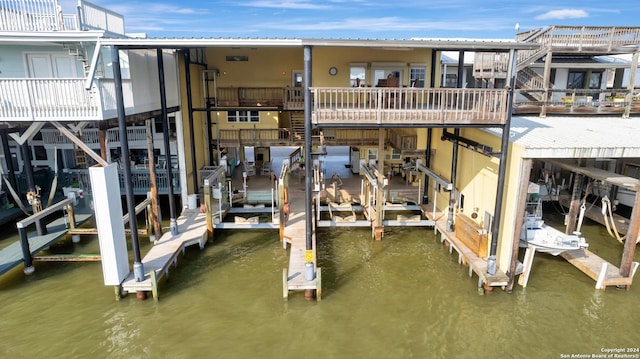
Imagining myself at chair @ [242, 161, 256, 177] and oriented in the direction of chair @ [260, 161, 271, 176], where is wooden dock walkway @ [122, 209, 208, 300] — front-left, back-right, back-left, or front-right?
back-right

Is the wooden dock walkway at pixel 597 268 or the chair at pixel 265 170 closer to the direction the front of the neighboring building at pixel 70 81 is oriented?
the wooden dock walkway

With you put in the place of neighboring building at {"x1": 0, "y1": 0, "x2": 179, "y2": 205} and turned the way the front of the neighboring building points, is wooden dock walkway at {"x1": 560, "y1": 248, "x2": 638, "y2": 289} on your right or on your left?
on your left

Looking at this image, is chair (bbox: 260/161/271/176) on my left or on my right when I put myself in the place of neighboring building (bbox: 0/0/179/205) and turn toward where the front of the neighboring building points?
on my left

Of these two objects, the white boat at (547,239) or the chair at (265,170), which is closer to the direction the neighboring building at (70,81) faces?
the white boat

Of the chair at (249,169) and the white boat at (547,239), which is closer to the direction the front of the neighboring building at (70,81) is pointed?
the white boat

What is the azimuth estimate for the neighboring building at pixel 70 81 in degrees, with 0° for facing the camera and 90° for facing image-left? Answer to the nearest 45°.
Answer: approximately 0°

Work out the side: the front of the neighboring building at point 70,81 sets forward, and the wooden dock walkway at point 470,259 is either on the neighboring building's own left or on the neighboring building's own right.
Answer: on the neighboring building's own left

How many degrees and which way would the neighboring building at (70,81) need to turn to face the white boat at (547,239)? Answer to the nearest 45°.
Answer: approximately 45° to its left

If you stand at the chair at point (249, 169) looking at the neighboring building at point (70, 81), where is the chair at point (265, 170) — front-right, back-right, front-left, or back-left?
back-left
